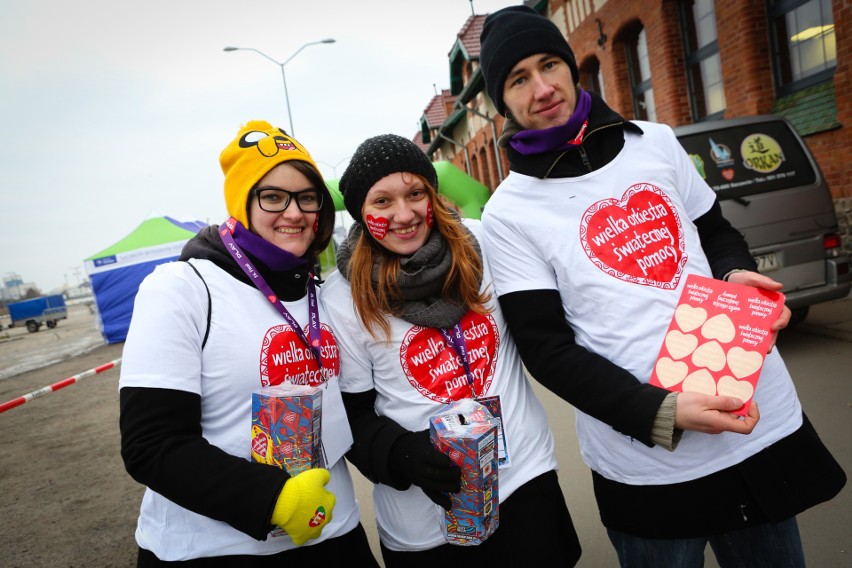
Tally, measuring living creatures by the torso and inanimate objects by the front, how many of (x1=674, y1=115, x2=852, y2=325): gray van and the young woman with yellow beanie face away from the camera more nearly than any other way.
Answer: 1

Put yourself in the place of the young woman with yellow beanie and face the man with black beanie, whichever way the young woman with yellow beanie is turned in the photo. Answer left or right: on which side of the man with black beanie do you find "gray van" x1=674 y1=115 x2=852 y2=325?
left

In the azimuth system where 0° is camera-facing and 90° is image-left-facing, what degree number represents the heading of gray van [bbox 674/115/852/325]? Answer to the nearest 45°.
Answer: approximately 180°

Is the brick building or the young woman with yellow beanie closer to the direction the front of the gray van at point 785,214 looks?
the brick building

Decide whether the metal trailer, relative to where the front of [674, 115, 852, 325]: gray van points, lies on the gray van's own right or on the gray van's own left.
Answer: on the gray van's own left

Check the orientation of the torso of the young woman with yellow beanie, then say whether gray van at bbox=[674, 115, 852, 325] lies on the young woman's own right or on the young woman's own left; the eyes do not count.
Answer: on the young woman's own left

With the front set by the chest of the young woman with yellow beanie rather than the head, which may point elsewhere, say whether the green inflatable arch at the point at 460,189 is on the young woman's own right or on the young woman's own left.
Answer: on the young woman's own left

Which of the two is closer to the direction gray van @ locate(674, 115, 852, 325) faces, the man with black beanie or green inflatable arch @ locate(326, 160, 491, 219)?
the green inflatable arch

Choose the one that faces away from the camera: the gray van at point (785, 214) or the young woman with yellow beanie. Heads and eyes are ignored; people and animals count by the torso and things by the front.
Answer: the gray van

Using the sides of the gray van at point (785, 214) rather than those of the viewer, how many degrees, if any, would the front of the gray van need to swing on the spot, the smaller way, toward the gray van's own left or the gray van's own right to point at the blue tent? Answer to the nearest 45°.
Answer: approximately 90° to the gray van's own left

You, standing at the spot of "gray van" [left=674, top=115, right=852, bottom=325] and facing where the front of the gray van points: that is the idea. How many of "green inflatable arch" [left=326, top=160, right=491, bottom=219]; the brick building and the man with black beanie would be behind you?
1
